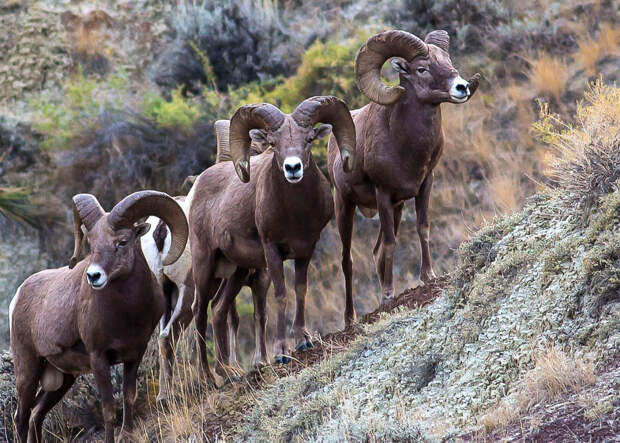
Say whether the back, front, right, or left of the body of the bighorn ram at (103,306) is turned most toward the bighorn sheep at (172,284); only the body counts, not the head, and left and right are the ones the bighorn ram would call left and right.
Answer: left

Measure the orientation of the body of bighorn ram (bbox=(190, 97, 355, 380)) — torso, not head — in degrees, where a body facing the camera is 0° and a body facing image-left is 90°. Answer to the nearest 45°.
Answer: approximately 315°

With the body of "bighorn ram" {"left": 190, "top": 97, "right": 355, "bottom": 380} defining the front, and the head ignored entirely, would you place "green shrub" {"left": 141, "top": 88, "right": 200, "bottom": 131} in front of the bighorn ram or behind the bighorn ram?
behind

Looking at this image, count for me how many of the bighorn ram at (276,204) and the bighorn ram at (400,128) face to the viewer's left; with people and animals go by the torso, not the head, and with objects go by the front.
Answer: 0

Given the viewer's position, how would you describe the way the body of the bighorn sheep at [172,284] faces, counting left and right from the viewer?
facing away from the viewer and to the right of the viewer

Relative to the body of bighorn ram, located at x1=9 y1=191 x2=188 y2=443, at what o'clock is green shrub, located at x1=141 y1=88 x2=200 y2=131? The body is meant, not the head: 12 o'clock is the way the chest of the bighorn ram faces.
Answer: The green shrub is roughly at 8 o'clock from the bighorn ram.

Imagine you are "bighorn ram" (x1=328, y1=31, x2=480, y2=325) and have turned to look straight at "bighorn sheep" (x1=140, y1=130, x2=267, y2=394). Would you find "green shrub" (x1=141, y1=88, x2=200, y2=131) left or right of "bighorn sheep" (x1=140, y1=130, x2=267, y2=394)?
right

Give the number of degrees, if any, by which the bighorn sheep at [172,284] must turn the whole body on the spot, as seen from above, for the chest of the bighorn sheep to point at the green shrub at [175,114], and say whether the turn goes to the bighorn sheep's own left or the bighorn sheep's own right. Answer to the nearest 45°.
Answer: approximately 45° to the bighorn sheep's own left

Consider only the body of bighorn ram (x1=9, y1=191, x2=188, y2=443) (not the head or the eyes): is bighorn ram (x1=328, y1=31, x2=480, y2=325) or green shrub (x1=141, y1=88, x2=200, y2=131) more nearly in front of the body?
the bighorn ram

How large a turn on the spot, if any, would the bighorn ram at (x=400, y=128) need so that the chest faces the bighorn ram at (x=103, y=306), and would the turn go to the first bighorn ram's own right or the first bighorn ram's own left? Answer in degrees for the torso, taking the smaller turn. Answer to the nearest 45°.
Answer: approximately 90° to the first bighorn ram's own right
